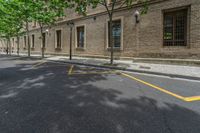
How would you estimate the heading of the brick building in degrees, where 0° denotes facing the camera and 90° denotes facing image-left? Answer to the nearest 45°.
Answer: approximately 45°

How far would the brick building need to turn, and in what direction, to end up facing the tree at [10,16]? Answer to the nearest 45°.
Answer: approximately 90° to its right
